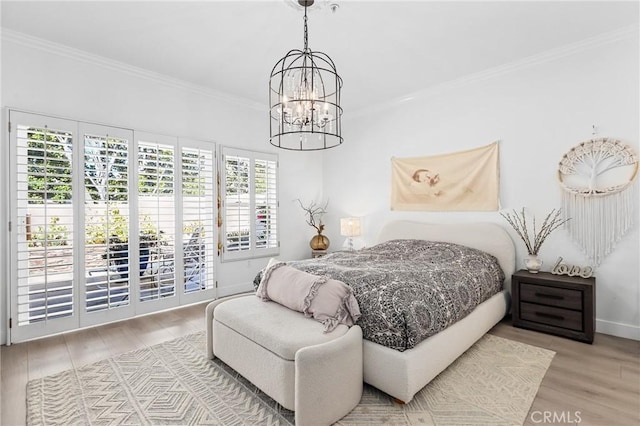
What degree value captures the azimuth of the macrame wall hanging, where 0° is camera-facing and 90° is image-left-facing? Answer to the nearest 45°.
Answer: approximately 0°

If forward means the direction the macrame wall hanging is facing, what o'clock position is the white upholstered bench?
The white upholstered bench is roughly at 1 o'clock from the macrame wall hanging.

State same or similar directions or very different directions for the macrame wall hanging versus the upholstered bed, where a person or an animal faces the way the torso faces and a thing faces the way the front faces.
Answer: same or similar directions

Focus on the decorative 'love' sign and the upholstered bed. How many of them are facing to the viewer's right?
0

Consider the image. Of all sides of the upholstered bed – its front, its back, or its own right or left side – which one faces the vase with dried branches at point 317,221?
right

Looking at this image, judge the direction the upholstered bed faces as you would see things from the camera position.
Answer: facing the viewer and to the left of the viewer

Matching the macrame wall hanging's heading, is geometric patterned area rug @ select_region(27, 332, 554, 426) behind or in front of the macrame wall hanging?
in front

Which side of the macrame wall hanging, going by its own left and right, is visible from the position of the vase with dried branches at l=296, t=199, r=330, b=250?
right

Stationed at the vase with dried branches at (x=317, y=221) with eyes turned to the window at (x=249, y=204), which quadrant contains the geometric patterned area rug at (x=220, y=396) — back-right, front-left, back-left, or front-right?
front-left

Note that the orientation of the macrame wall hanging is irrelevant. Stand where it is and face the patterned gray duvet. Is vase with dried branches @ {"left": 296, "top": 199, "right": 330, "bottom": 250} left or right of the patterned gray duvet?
right

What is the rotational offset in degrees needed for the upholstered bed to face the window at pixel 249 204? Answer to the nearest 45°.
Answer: approximately 90° to its right
